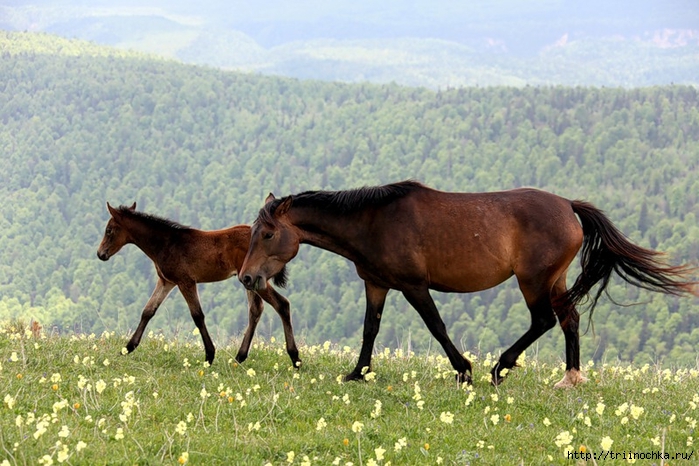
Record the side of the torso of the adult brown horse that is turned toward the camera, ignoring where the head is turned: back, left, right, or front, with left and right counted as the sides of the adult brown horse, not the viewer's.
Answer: left
